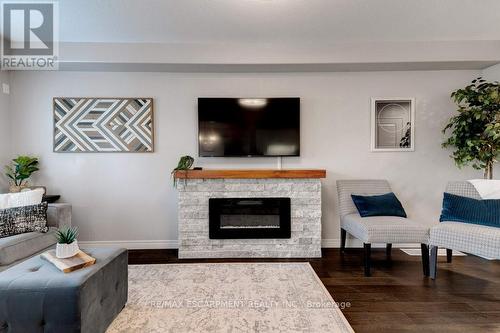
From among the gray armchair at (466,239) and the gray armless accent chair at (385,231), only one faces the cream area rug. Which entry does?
the gray armchair at (466,239)

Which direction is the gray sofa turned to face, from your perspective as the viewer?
facing the viewer and to the right of the viewer

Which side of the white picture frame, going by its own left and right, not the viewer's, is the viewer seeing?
front

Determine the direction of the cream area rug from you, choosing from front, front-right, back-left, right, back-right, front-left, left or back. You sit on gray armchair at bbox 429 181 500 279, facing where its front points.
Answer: front

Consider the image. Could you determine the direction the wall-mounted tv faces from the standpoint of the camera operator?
facing the viewer

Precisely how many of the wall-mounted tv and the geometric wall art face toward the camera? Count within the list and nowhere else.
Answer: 2

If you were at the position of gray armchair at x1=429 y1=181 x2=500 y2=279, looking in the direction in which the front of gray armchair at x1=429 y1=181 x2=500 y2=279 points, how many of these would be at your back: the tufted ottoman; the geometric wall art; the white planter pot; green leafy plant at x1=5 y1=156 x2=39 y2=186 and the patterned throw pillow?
0

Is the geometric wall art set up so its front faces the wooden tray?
yes

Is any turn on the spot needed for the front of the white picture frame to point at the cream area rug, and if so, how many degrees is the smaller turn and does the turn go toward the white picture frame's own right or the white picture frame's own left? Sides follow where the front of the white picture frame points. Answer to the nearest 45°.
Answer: approximately 45° to the white picture frame's own right

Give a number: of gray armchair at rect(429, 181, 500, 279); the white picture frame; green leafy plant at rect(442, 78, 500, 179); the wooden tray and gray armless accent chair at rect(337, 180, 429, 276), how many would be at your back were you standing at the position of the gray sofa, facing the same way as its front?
0

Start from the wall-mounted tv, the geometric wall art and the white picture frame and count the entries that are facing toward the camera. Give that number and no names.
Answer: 3

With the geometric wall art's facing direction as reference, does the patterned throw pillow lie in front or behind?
in front

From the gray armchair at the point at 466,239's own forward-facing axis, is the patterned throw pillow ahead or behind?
ahead

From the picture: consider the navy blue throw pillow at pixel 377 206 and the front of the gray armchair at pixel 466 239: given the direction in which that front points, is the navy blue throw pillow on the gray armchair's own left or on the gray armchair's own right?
on the gray armchair's own right

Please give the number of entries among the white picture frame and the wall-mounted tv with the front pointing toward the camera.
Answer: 2

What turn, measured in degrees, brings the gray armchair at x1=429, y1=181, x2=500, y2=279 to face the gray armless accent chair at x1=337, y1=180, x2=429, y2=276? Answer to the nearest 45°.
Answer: approximately 45° to its right

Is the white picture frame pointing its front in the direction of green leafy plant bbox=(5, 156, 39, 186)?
no

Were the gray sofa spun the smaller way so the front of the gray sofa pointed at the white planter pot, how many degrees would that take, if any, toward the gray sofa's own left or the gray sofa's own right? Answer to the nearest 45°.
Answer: approximately 45° to the gray sofa's own right
